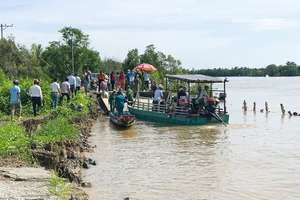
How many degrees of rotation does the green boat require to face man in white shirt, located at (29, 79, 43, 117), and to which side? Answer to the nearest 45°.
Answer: approximately 45° to its left

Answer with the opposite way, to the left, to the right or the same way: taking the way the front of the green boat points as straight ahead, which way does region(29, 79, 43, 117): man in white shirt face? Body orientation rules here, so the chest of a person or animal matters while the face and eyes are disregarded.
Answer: to the right

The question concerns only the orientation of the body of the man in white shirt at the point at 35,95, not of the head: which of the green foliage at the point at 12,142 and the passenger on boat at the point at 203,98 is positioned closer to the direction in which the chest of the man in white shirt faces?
the passenger on boat

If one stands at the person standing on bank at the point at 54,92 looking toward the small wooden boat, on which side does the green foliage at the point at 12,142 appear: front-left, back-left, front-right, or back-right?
back-right

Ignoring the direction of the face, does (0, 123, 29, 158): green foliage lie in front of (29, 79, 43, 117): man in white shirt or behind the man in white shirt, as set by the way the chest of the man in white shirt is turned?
behind

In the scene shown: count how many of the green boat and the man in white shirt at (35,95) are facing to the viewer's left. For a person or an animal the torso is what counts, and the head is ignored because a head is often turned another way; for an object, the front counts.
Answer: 1

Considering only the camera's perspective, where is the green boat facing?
facing to the left of the viewer

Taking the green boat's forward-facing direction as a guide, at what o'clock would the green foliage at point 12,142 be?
The green foliage is roughly at 10 o'clock from the green boat.

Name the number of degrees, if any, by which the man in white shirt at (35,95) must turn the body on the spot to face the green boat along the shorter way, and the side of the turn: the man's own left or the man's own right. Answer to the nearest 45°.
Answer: approximately 90° to the man's own right

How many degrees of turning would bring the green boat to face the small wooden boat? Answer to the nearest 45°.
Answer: approximately 45° to its left

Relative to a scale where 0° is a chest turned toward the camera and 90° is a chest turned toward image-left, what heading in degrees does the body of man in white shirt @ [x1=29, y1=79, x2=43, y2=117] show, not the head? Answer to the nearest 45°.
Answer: approximately 180°
